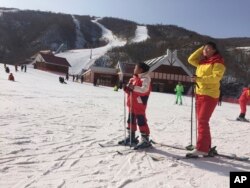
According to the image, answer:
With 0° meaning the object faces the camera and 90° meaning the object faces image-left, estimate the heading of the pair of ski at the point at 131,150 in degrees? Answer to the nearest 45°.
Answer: approximately 90°
